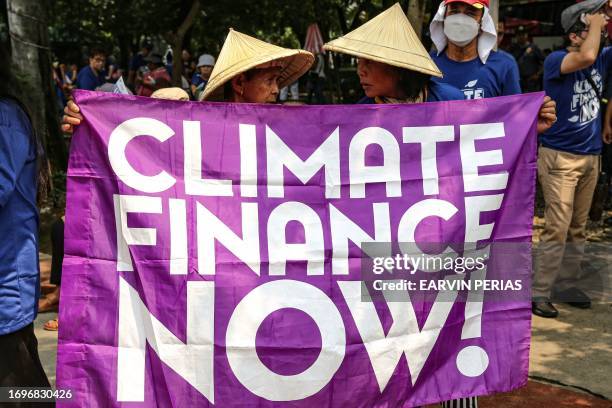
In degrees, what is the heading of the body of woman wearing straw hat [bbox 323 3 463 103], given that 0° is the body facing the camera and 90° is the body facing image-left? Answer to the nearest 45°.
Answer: approximately 45°

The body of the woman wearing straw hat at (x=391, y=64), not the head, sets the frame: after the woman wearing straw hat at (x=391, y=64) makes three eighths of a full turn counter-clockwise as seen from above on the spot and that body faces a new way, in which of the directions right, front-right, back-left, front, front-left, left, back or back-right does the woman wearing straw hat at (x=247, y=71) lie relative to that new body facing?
back

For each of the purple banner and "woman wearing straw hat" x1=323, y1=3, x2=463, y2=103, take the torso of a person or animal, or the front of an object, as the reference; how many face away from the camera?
0

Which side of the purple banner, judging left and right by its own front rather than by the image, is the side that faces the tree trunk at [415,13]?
back

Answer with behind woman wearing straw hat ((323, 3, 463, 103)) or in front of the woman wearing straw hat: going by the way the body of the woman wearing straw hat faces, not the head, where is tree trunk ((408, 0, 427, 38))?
behind
